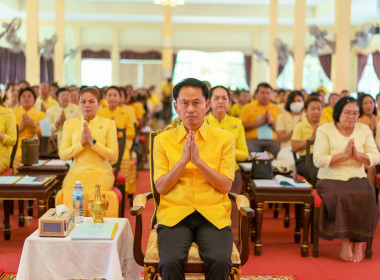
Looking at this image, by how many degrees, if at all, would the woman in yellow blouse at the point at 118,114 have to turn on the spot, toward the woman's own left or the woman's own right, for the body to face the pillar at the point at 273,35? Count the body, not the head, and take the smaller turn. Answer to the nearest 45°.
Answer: approximately 135° to the woman's own left

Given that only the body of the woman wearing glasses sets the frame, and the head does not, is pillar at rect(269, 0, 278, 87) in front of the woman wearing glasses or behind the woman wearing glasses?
behind

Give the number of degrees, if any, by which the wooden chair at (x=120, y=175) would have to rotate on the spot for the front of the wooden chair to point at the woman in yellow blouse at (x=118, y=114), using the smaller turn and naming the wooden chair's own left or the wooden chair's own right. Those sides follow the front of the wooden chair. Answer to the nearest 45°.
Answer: approximately 180°

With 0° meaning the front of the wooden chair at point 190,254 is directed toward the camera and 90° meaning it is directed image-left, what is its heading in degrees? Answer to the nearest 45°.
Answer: approximately 0°

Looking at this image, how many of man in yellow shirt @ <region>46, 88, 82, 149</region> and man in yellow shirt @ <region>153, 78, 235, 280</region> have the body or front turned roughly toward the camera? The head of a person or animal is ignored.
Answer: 2

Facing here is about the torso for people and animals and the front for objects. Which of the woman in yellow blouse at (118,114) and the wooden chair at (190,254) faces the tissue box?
the woman in yellow blouse

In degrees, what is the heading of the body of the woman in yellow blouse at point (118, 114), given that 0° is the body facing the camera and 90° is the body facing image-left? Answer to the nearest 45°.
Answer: approximately 0°

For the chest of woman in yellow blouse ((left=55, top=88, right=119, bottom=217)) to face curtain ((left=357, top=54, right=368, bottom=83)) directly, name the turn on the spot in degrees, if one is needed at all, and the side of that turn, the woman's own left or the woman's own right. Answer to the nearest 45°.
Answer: approximately 135° to the woman's own left
